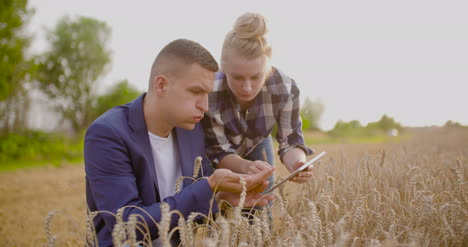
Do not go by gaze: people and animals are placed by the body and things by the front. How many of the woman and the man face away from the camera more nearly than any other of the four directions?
0

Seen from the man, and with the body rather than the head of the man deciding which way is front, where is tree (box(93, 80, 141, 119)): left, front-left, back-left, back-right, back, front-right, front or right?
back-left

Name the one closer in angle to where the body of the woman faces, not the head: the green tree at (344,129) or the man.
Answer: the man

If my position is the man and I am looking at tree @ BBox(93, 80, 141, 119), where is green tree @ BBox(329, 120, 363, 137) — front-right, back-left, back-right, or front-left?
front-right

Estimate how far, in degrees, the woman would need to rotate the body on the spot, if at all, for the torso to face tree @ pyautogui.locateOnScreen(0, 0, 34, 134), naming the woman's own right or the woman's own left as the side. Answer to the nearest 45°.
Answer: approximately 135° to the woman's own right

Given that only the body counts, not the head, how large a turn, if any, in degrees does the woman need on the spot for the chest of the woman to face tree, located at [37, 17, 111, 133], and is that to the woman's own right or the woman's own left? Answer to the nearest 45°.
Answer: approximately 135° to the woman's own right

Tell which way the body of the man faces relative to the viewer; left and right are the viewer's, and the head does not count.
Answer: facing the viewer and to the right of the viewer

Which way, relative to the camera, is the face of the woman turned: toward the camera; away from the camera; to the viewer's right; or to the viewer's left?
toward the camera

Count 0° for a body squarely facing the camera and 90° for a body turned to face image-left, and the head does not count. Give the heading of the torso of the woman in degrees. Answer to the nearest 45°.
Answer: approximately 0°

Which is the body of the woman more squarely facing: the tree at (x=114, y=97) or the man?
the man

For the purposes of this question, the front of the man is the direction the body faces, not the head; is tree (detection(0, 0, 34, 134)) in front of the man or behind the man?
behind

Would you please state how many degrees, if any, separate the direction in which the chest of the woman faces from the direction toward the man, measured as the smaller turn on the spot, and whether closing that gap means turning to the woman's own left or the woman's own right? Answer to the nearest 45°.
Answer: approximately 45° to the woman's own right
